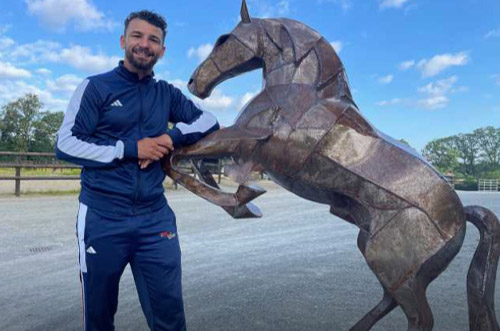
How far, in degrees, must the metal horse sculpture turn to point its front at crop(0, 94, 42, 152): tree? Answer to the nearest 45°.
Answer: approximately 45° to its right

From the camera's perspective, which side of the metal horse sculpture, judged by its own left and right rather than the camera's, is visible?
left

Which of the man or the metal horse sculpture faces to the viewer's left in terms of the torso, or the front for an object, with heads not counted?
the metal horse sculpture

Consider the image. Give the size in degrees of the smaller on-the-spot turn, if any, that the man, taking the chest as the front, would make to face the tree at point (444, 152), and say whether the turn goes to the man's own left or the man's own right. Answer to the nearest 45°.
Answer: approximately 135° to the man's own left

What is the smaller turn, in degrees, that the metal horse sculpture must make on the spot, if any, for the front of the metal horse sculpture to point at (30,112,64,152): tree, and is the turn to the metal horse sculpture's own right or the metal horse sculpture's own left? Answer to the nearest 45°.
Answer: approximately 45° to the metal horse sculpture's own right

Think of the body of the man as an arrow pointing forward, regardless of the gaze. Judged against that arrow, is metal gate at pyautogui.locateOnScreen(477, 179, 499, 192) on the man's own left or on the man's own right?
on the man's own left

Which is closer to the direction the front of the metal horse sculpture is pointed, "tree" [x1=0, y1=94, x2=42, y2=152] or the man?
the man

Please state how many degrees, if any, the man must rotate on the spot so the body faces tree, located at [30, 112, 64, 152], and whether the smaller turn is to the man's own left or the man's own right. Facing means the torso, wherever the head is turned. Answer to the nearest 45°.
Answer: approximately 180°

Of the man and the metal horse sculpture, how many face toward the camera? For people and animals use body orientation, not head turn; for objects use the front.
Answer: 1

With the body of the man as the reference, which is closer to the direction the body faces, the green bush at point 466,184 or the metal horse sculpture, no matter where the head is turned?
the metal horse sculpture

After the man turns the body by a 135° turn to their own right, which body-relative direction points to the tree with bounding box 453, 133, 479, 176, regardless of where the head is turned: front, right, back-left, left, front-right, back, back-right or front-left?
right

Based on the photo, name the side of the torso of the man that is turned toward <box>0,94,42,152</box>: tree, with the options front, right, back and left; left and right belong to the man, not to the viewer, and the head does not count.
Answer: back
